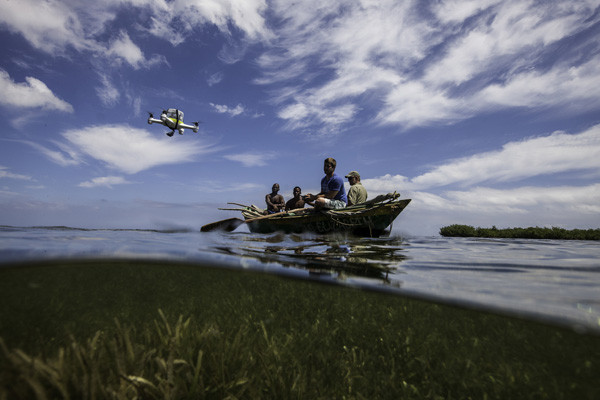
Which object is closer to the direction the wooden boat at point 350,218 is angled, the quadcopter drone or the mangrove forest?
the mangrove forest

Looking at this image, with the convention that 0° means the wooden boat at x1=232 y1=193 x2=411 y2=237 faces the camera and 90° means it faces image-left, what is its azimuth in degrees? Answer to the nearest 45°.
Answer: approximately 270°

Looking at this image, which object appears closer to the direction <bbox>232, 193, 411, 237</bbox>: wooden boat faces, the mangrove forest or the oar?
the mangrove forest

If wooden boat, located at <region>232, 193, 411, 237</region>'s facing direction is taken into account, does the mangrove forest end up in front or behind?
in front
